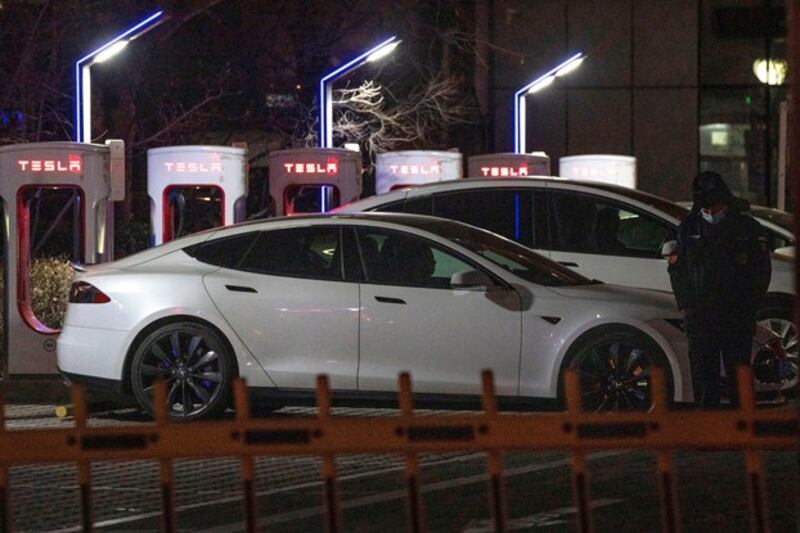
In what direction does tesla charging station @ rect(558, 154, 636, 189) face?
toward the camera

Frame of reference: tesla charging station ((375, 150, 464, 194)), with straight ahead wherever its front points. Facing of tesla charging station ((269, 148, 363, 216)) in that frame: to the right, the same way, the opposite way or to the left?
the same way

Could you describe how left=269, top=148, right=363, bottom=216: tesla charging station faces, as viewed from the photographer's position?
facing the viewer

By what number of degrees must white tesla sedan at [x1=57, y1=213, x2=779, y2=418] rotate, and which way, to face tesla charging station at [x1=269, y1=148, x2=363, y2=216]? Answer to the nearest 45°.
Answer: approximately 90° to its left

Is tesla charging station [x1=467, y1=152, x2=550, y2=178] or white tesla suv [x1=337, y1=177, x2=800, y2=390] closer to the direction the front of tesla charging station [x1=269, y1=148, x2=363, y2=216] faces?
the white tesla suv

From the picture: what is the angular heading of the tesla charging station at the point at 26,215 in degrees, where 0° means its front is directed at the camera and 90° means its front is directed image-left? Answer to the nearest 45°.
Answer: approximately 0°

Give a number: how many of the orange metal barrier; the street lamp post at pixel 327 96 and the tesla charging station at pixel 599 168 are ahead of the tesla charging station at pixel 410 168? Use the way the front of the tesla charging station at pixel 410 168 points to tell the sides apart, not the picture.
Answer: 1

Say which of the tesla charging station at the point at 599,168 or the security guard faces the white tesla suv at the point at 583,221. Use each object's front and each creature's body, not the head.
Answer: the tesla charging station

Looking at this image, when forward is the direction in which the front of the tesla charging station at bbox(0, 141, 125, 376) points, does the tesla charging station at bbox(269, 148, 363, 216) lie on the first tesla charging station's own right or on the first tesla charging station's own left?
on the first tesla charging station's own left

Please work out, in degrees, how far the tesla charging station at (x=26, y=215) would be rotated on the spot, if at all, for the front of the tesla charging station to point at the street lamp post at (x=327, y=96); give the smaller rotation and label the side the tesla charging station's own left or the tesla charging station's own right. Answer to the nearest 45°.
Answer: approximately 135° to the tesla charging station's own left

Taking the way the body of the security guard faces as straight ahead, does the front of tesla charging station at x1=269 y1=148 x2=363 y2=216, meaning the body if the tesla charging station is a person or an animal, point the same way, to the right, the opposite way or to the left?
the same way

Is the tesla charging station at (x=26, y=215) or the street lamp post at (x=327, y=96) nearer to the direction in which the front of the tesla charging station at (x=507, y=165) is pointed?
the tesla charging station

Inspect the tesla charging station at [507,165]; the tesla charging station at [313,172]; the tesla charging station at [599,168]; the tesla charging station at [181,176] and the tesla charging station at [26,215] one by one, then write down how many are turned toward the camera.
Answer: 5

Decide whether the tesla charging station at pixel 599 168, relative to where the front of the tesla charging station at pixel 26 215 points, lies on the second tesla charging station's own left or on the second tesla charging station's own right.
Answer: on the second tesla charging station's own left

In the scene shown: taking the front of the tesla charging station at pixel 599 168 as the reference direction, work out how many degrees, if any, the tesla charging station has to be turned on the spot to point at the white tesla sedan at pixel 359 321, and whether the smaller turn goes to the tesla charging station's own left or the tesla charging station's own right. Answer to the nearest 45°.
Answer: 0° — it already faces it

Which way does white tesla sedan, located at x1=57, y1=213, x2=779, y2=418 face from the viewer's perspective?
to the viewer's right

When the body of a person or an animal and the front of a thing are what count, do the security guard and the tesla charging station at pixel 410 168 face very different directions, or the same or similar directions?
same or similar directions

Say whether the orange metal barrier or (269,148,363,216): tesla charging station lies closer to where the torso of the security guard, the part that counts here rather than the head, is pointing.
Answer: the orange metal barrier
